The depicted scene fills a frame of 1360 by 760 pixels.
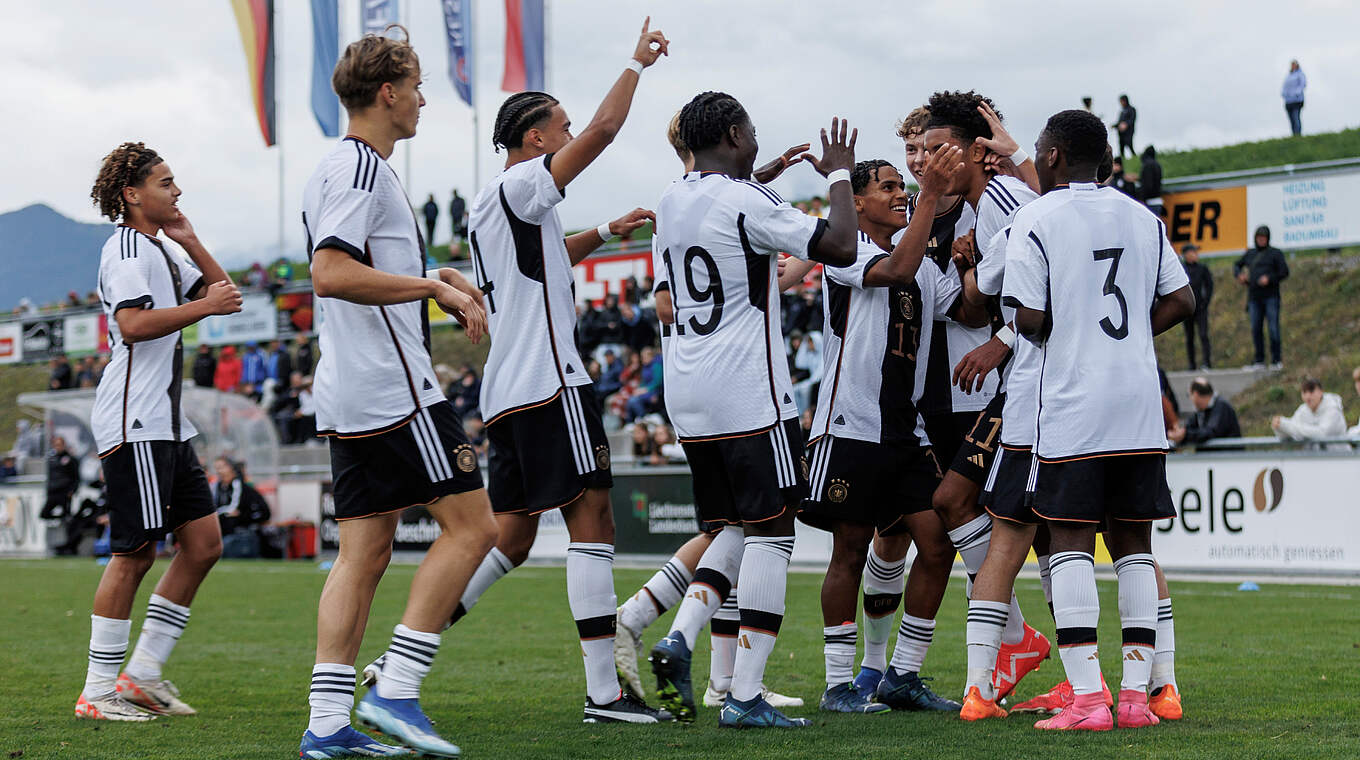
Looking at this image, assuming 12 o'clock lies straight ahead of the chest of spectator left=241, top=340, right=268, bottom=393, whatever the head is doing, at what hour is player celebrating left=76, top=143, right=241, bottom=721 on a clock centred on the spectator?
The player celebrating is roughly at 12 o'clock from the spectator.

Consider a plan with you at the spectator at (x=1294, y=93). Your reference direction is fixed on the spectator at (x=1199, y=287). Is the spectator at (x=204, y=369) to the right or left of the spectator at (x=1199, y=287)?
right

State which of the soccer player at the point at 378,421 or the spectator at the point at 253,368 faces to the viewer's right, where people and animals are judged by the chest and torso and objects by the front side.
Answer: the soccer player

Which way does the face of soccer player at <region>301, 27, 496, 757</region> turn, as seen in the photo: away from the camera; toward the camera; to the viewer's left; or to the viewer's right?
to the viewer's right

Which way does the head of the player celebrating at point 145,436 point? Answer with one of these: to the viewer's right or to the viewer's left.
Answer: to the viewer's right

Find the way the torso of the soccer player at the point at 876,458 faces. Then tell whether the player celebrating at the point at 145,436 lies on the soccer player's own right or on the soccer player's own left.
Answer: on the soccer player's own right

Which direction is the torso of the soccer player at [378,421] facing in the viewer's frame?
to the viewer's right

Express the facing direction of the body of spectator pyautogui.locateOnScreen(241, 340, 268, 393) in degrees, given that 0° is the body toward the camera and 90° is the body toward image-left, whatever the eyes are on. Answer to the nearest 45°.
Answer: approximately 0°

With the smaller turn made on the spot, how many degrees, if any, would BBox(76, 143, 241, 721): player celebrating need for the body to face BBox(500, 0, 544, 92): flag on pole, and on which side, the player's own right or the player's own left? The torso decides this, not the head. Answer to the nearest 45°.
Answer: approximately 90° to the player's own left

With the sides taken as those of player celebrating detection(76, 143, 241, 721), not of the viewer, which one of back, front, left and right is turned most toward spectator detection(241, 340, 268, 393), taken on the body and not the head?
left
